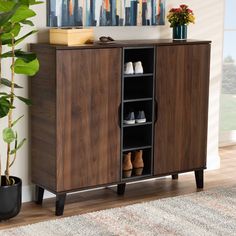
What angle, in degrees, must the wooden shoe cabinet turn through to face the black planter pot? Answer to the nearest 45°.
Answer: approximately 90° to its right

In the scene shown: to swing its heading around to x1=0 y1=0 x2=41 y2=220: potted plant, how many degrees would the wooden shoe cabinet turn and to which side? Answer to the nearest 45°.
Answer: approximately 90° to its right

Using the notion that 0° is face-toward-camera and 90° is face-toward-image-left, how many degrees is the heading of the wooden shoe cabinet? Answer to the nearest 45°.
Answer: approximately 315°
